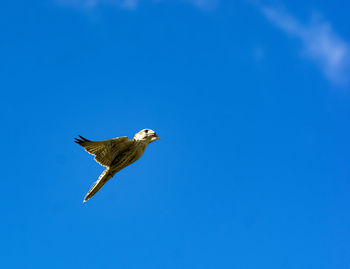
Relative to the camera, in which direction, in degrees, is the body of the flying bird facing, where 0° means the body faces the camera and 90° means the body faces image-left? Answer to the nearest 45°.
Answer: approximately 270°
